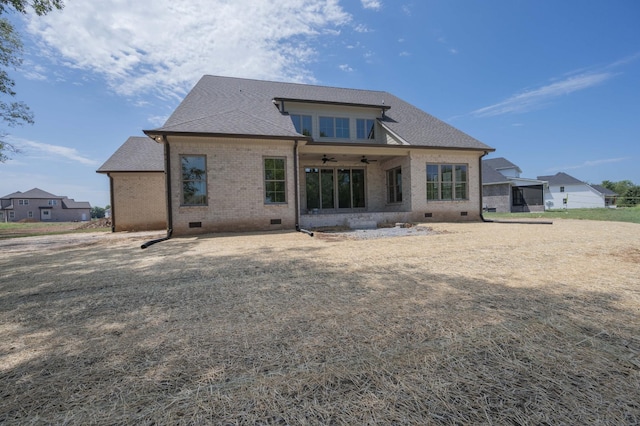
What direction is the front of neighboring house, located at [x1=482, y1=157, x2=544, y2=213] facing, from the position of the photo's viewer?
facing away from the viewer and to the left of the viewer

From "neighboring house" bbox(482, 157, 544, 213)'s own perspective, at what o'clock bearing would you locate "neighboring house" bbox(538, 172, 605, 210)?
"neighboring house" bbox(538, 172, 605, 210) is roughly at 2 o'clock from "neighboring house" bbox(482, 157, 544, 213).
